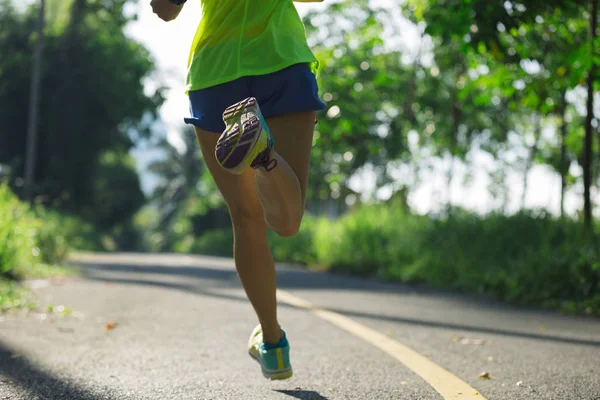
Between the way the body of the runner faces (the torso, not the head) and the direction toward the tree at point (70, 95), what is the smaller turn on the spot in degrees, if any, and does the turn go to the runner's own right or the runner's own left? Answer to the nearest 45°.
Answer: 0° — they already face it

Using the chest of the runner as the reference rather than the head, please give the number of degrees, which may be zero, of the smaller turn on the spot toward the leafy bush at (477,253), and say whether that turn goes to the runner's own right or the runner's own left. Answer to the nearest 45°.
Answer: approximately 45° to the runner's own right

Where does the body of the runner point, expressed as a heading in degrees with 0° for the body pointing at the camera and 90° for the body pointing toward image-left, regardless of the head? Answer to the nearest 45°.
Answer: approximately 180°

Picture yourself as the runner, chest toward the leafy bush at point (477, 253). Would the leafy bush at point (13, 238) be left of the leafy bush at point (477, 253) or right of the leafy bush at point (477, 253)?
left

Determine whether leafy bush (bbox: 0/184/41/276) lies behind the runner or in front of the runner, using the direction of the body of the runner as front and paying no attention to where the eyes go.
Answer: in front
